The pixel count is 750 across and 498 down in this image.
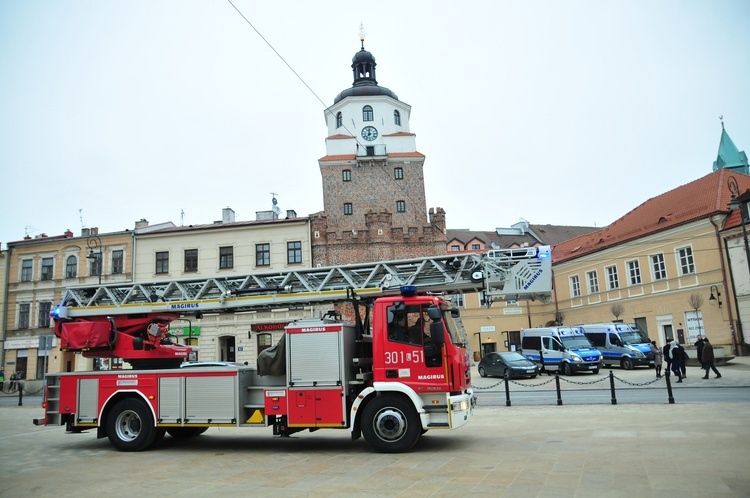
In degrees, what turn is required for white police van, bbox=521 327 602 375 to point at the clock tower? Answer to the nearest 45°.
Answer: approximately 180°

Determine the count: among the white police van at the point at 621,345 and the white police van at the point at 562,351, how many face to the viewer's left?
0

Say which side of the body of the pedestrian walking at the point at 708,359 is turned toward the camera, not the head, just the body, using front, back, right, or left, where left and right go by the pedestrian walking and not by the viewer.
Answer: left

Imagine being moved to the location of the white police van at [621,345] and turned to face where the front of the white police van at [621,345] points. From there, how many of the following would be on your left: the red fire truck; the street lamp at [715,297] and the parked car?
1

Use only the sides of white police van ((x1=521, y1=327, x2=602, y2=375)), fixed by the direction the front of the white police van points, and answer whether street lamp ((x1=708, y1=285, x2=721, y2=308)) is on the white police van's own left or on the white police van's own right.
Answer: on the white police van's own left

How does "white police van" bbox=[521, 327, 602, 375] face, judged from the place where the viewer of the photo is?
facing the viewer and to the right of the viewer

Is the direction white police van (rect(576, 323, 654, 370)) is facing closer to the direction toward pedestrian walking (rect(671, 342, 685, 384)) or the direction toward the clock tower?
the pedestrian walking

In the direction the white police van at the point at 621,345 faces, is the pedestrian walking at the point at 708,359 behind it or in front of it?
in front

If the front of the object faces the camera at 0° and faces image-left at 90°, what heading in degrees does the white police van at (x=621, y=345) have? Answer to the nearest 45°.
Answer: approximately 315°
